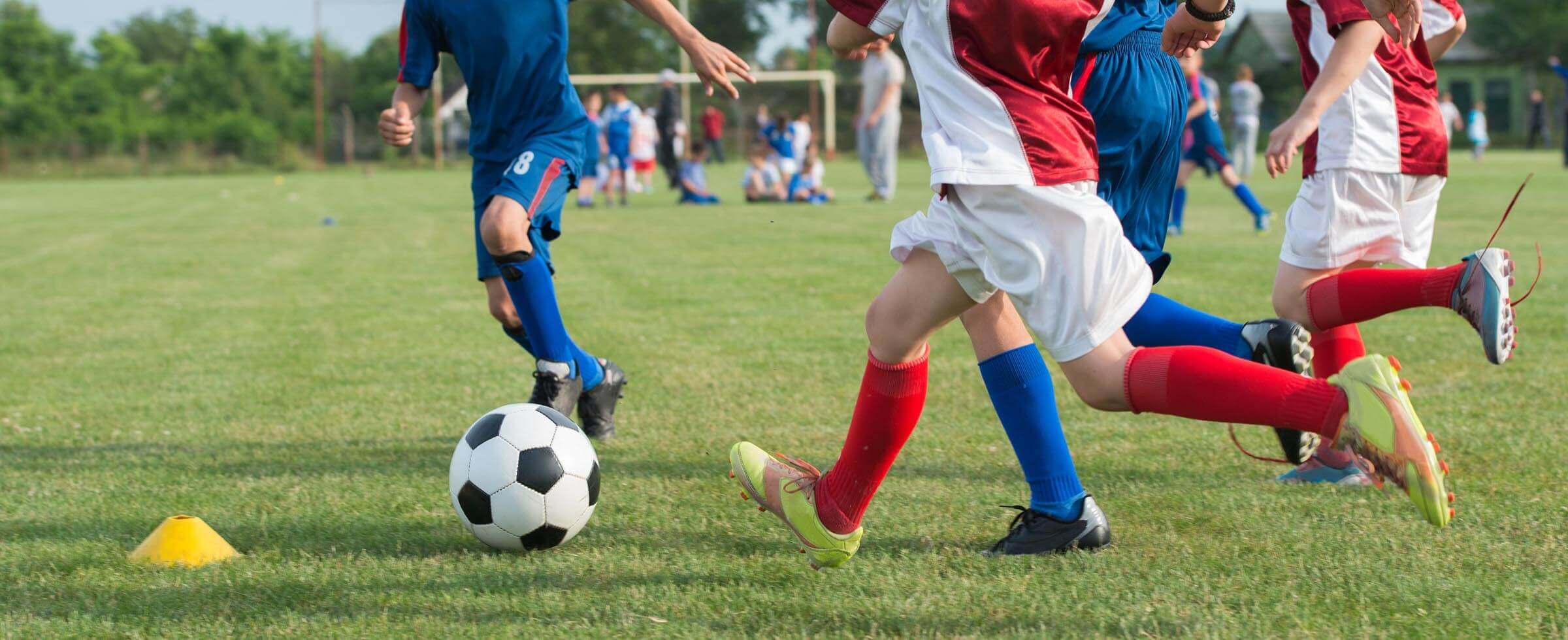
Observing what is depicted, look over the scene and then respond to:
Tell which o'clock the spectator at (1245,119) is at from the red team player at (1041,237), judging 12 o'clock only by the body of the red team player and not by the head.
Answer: The spectator is roughly at 3 o'clock from the red team player.

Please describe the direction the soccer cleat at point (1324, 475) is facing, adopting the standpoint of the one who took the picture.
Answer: facing to the left of the viewer

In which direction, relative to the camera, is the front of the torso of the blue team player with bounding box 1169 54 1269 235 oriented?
to the viewer's left

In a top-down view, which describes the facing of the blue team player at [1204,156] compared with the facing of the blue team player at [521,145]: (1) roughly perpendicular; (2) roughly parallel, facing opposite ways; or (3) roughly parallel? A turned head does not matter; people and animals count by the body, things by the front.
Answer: roughly perpendicular

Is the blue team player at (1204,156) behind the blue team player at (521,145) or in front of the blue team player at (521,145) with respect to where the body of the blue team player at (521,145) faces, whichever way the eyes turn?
behind

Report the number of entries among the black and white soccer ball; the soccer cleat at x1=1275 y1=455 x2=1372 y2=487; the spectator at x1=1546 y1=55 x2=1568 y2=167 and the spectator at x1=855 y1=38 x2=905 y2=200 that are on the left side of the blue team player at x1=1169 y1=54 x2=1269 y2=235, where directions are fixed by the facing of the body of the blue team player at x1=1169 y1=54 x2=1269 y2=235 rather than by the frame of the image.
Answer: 2

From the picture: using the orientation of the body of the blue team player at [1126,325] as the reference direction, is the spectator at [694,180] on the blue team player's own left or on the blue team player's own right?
on the blue team player's own right

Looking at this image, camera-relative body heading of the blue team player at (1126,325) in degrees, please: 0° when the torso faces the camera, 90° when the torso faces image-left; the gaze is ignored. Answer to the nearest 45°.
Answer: approximately 90°

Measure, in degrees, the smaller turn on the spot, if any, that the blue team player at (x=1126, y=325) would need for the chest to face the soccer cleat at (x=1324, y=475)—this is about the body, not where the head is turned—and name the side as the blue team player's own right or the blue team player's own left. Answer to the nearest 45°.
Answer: approximately 135° to the blue team player's own right
